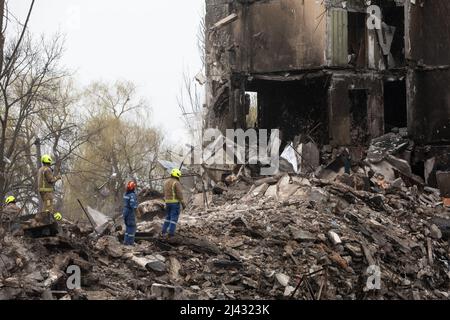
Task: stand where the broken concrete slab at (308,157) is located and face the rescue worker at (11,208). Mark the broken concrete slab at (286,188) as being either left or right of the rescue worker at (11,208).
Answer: left

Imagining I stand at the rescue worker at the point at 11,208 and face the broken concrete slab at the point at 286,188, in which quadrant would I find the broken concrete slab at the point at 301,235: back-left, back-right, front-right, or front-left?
front-right

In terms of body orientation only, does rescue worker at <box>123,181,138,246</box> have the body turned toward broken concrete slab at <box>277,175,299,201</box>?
yes

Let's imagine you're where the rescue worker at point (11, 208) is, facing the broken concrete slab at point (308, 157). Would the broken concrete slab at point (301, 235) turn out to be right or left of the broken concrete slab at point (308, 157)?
right

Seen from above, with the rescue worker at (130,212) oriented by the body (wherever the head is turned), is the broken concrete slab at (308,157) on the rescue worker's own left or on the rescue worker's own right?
on the rescue worker's own right
